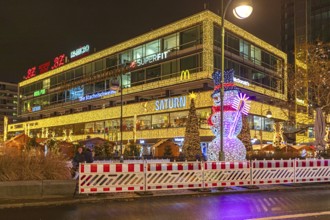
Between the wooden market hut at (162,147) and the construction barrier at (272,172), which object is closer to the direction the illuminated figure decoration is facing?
the construction barrier

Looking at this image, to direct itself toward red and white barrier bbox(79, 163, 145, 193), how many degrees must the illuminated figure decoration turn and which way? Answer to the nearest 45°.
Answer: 0° — it already faces it

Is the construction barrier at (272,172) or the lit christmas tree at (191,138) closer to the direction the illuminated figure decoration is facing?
the construction barrier

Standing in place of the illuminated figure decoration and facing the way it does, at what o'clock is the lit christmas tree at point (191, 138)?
The lit christmas tree is roughly at 4 o'clock from the illuminated figure decoration.

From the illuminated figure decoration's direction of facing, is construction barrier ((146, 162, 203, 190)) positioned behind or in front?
in front

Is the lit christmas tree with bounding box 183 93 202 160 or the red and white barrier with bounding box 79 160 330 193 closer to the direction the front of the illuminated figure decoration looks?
the red and white barrier

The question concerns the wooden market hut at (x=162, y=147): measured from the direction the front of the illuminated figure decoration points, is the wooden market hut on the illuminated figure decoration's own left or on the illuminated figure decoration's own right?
on the illuminated figure decoration's own right

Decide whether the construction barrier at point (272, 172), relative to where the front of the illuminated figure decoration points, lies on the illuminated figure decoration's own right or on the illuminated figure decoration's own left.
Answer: on the illuminated figure decoration's own left

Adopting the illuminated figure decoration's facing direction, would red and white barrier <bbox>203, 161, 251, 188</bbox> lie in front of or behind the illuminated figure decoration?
in front

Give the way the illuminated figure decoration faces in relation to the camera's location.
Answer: facing the viewer and to the left of the viewer
